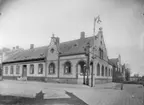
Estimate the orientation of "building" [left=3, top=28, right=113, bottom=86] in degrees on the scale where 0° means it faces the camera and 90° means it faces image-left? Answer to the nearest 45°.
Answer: approximately 45°

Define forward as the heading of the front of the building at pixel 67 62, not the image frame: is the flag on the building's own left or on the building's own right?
on the building's own left
